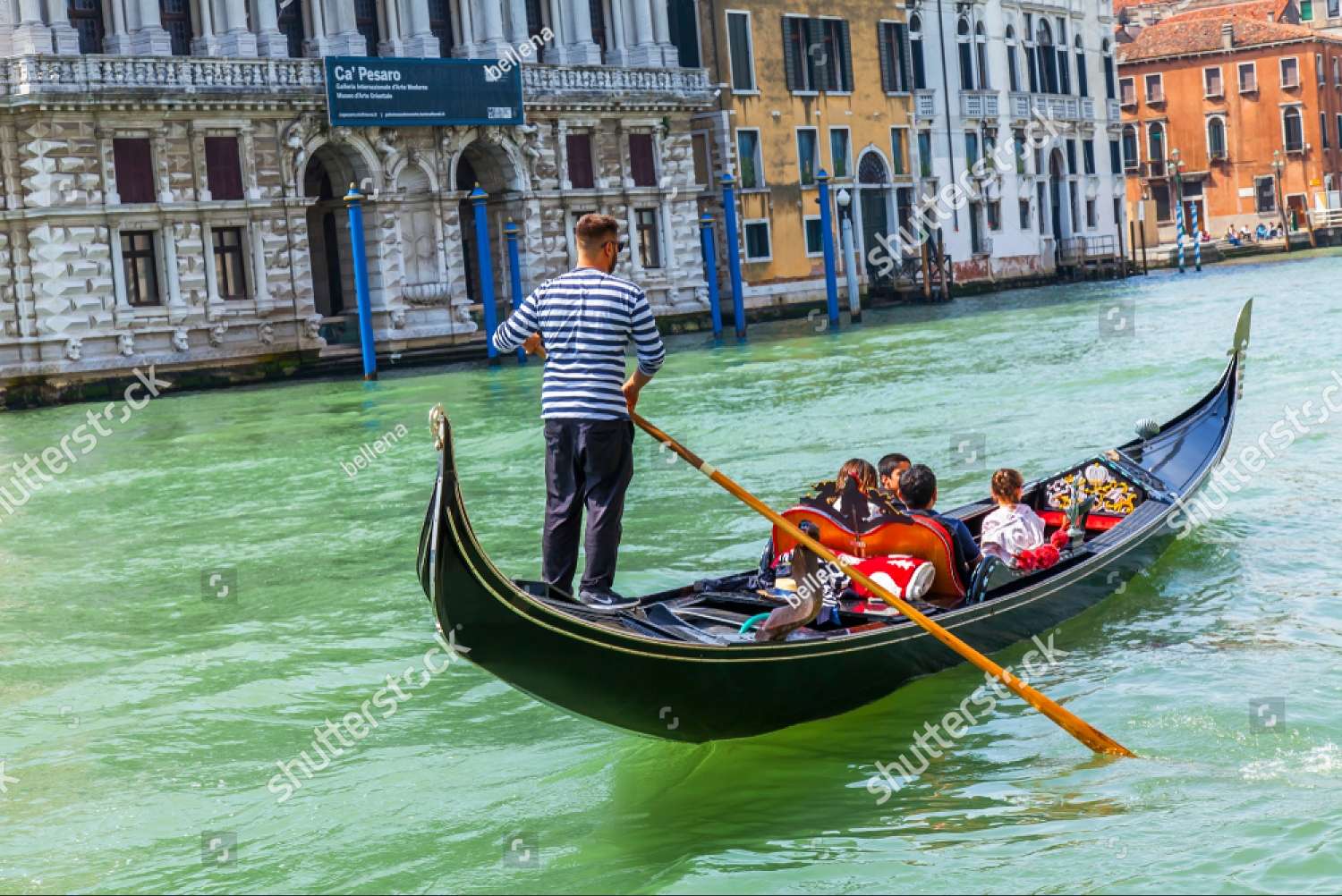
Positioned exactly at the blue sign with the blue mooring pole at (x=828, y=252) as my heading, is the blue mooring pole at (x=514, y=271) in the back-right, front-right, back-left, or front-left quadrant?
front-right

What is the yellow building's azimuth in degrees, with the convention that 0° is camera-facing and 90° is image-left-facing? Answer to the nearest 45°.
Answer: approximately 315°

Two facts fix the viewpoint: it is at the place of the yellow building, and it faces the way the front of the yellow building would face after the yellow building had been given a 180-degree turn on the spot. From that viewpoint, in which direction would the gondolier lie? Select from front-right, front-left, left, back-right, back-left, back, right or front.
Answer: back-left

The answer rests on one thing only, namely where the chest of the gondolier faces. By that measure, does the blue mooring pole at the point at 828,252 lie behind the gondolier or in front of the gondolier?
in front

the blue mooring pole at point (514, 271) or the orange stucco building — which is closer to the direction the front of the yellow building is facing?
the blue mooring pole

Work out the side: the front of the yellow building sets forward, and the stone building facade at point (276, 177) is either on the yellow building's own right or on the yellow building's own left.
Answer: on the yellow building's own right

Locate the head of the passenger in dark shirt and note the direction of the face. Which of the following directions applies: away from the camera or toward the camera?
away from the camera

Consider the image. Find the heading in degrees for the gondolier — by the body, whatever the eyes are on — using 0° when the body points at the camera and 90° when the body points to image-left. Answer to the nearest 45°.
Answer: approximately 225°

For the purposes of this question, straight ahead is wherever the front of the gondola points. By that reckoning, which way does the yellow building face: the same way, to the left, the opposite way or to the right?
to the right

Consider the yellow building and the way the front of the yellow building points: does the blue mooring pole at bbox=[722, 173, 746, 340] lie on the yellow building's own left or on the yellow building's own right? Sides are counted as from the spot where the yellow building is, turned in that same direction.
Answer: on the yellow building's own right

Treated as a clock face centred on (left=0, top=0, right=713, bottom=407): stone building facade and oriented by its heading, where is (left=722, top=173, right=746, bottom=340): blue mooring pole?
The blue mooring pole is roughly at 10 o'clock from the stone building facade.

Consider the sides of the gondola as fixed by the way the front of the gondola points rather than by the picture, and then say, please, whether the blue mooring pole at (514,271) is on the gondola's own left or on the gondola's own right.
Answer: on the gondola's own left

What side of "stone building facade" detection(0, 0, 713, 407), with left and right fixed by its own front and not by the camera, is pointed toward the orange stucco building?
left

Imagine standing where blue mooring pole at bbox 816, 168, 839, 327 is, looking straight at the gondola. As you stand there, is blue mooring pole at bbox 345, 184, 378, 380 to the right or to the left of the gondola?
right

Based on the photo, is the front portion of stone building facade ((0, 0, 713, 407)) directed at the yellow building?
no

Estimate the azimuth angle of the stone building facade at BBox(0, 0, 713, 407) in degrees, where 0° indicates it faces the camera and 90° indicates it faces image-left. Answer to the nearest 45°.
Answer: approximately 315°

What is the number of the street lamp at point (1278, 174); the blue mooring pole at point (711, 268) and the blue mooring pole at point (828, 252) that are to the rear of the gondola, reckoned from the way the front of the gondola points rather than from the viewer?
0

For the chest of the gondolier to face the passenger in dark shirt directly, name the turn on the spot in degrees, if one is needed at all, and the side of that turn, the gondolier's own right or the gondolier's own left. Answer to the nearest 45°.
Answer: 0° — they already face them

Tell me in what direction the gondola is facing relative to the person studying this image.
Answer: facing away from the viewer and to the right of the viewer
